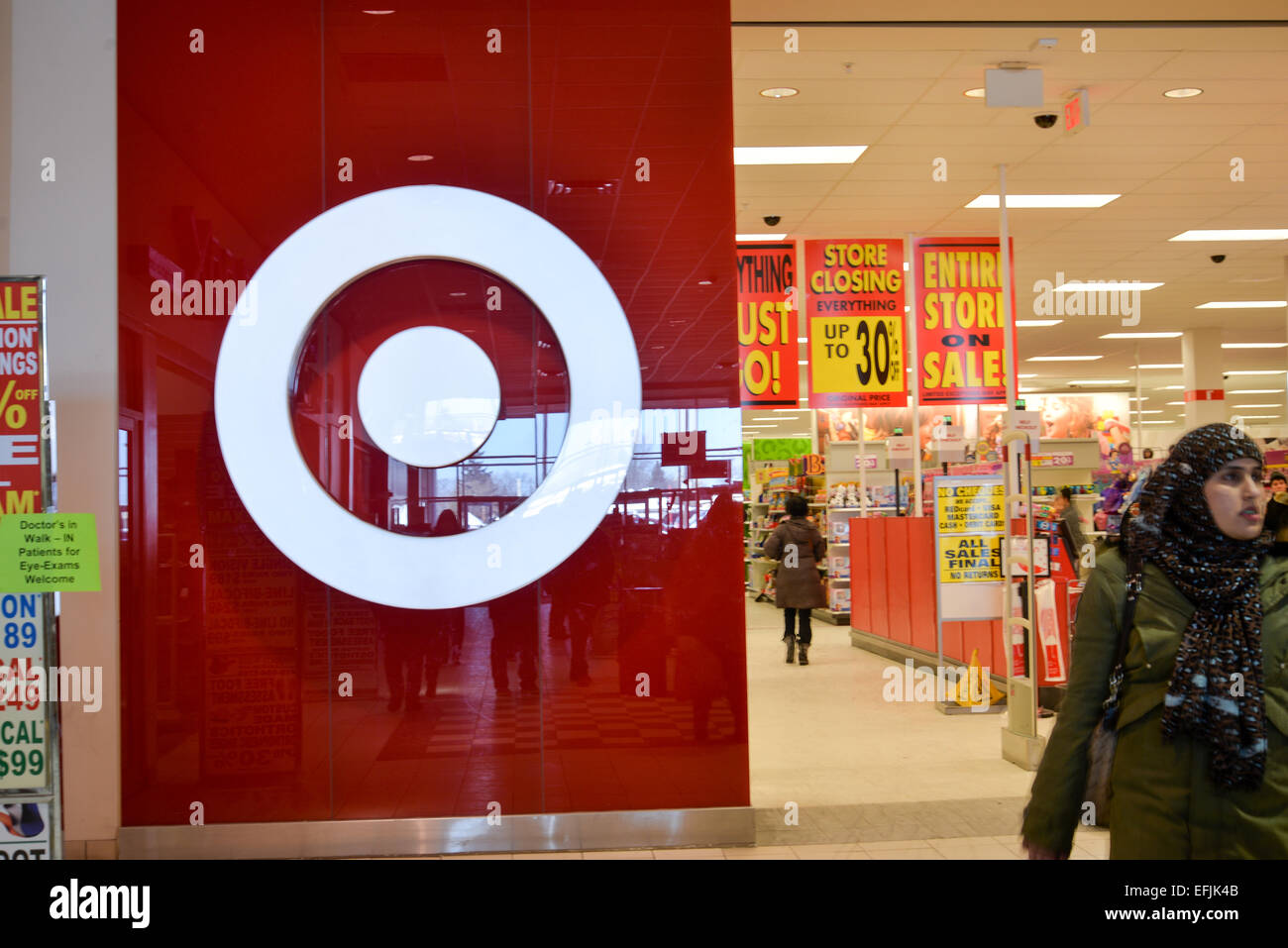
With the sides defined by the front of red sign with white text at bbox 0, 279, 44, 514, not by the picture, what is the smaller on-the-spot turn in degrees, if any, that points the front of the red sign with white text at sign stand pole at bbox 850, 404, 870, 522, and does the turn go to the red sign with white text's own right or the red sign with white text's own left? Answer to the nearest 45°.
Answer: approximately 135° to the red sign with white text's own left

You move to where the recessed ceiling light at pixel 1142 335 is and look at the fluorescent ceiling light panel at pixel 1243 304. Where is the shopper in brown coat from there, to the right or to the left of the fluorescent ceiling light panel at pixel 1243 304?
right

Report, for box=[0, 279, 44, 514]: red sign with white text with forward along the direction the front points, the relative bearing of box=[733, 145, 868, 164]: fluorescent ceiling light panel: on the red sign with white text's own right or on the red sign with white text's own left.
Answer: on the red sign with white text's own left

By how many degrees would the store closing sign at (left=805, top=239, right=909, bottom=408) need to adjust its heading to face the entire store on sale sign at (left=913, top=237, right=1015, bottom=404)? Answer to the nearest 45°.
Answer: approximately 90° to its left

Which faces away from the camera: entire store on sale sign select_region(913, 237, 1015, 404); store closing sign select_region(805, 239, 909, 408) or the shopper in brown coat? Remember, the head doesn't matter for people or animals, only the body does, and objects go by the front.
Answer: the shopper in brown coat

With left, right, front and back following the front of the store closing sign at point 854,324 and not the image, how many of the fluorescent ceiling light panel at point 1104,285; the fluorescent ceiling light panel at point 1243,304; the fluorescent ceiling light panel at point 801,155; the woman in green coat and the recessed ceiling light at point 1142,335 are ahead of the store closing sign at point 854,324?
2

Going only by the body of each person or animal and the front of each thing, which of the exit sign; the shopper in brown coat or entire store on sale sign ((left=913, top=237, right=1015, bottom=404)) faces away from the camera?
the shopper in brown coat

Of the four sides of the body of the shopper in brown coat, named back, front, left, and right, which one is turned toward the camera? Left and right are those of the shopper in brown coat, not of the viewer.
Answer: back

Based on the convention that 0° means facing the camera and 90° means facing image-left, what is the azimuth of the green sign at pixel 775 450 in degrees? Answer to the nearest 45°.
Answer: approximately 0°
